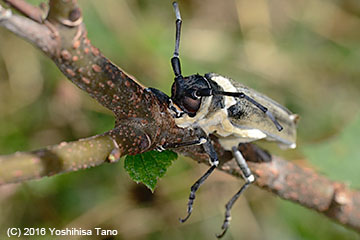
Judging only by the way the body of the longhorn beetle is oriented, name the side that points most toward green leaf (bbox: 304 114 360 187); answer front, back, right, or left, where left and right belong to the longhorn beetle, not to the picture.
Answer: back

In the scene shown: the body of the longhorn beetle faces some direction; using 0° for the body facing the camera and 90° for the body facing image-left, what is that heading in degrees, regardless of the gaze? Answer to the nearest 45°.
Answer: approximately 45°
